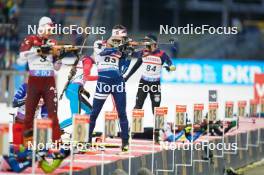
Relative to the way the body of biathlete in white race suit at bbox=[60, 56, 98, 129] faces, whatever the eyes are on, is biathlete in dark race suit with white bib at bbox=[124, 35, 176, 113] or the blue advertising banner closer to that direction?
the biathlete in dark race suit with white bib

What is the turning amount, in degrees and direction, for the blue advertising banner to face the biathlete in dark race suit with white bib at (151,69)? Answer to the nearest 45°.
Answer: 0° — it already faces them

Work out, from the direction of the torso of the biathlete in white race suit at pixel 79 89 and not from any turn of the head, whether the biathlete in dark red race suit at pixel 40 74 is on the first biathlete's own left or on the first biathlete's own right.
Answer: on the first biathlete's own right

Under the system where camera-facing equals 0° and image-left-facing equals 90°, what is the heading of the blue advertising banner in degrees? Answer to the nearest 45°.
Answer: approximately 0°

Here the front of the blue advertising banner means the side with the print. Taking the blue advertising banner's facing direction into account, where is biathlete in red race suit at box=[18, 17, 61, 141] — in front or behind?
in front

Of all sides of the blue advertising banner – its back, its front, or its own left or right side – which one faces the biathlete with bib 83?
front

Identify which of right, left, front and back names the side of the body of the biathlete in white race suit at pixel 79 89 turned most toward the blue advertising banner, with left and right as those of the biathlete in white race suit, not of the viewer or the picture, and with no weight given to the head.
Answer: left
